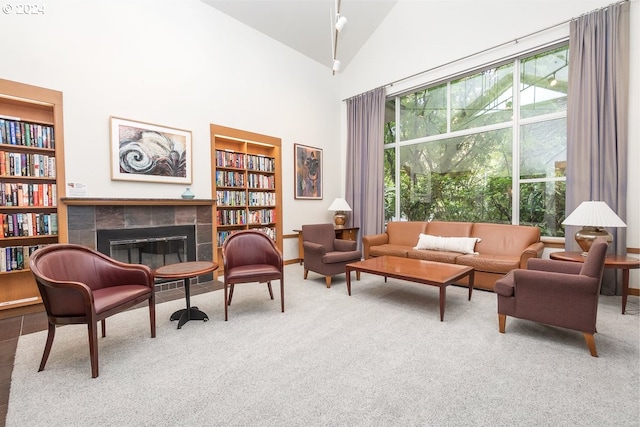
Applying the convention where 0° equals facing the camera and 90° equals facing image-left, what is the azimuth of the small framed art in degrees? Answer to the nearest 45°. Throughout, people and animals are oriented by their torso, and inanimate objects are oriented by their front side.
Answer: approximately 315°

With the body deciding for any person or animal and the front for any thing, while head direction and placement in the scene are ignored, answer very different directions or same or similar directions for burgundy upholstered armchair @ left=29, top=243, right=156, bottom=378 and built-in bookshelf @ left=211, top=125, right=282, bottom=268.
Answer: same or similar directions

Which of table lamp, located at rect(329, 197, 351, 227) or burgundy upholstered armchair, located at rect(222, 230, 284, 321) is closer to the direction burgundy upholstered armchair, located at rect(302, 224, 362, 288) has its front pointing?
the burgundy upholstered armchair

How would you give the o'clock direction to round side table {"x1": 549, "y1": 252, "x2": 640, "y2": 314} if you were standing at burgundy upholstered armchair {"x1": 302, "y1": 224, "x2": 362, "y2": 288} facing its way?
The round side table is roughly at 11 o'clock from the burgundy upholstered armchair.

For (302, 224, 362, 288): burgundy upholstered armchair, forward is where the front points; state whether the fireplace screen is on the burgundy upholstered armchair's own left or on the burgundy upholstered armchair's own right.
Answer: on the burgundy upholstered armchair's own right

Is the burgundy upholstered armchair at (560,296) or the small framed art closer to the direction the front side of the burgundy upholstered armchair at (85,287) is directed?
the burgundy upholstered armchair

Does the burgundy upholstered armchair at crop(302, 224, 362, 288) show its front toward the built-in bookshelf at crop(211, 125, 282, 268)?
no

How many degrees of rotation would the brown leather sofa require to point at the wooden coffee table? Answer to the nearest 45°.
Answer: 0° — it already faces it

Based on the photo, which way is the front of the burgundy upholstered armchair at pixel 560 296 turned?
to the viewer's left

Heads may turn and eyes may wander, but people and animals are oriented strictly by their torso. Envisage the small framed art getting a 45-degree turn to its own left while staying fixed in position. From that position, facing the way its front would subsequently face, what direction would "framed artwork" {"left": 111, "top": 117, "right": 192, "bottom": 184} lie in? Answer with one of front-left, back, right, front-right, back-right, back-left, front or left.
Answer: back-right

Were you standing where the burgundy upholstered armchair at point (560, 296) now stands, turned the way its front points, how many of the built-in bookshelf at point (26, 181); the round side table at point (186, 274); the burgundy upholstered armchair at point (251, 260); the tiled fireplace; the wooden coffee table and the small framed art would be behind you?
0

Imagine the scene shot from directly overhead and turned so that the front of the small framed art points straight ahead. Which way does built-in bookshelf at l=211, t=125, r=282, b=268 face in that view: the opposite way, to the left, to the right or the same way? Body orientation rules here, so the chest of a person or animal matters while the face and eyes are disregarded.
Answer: the same way

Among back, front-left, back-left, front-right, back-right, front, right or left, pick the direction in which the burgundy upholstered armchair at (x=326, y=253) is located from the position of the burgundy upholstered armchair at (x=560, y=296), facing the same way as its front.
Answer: front

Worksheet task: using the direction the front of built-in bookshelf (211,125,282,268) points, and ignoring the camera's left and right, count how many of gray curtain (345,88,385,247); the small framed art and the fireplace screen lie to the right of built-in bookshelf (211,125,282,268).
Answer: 1

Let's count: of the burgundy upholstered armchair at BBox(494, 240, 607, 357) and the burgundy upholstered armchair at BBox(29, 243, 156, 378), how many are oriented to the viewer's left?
1

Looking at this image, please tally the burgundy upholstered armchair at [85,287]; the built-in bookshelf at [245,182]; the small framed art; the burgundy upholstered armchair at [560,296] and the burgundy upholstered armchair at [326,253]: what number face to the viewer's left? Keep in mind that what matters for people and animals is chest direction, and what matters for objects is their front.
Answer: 1

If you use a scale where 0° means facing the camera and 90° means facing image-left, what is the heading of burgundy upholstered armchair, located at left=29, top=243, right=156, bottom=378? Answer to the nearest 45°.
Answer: approximately 315°

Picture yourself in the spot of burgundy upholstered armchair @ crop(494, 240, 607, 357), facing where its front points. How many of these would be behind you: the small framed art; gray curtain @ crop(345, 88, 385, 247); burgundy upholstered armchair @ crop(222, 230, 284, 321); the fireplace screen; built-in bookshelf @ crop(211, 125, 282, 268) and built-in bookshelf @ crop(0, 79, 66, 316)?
0

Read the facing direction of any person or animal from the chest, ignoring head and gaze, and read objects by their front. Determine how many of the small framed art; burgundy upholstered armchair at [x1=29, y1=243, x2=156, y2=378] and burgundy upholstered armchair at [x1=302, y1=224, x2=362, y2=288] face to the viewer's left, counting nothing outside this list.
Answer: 0
